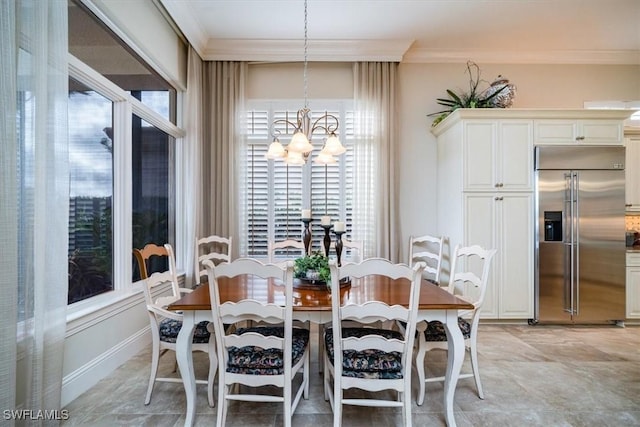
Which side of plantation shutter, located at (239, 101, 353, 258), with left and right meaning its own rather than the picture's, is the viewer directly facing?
front

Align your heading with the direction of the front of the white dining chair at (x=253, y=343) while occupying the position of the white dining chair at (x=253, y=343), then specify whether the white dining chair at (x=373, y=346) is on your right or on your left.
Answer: on your right

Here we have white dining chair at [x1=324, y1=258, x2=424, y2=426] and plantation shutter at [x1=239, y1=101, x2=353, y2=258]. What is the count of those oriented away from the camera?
1

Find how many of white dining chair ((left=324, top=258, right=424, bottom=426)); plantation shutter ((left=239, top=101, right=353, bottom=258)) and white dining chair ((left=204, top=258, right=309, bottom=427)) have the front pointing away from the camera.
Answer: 2

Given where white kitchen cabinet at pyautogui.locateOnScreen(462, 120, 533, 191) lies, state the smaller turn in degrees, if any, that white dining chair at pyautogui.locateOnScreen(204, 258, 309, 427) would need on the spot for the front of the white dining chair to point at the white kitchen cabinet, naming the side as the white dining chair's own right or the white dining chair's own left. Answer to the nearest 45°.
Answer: approximately 45° to the white dining chair's own right

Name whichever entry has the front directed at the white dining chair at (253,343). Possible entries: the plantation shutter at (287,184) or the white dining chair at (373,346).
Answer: the plantation shutter

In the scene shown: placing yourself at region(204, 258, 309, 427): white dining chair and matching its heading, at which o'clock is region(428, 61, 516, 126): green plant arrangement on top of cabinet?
The green plant arrangement on top of cabinet is roughly at 2 o'clock from the white dining chair.

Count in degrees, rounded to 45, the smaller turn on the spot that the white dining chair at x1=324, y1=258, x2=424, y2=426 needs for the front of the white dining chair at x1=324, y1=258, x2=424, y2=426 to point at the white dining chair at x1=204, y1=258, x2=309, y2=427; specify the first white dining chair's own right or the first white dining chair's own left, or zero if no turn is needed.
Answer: approximately 90° to the first white dining chair's own left

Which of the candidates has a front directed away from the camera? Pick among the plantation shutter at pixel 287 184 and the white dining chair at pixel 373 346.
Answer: the white dining chair

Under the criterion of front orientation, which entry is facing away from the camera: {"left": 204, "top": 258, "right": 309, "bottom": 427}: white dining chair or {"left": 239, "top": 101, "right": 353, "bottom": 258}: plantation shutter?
the white dining chair

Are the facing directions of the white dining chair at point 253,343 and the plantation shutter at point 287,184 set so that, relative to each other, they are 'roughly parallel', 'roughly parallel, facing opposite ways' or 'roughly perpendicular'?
roughly parallel, facing opposite ways

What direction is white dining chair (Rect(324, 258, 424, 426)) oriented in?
away from the camera

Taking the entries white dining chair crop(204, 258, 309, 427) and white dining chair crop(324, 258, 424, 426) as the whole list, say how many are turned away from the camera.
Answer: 2

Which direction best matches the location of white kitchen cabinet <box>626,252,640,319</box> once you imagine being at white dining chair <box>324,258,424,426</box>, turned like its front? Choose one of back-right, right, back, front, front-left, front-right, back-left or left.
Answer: front-right

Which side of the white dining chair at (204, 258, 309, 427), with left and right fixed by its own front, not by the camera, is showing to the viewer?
back

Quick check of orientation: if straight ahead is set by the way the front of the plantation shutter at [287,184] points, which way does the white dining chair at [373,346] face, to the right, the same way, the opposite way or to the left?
the opposite way

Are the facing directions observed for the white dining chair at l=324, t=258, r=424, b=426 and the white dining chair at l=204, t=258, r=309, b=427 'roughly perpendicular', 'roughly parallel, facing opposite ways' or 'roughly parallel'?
roughly parallel

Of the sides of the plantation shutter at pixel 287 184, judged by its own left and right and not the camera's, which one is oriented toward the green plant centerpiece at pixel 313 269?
front

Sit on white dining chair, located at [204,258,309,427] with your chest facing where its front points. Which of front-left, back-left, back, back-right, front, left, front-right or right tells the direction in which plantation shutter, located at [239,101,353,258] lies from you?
front
